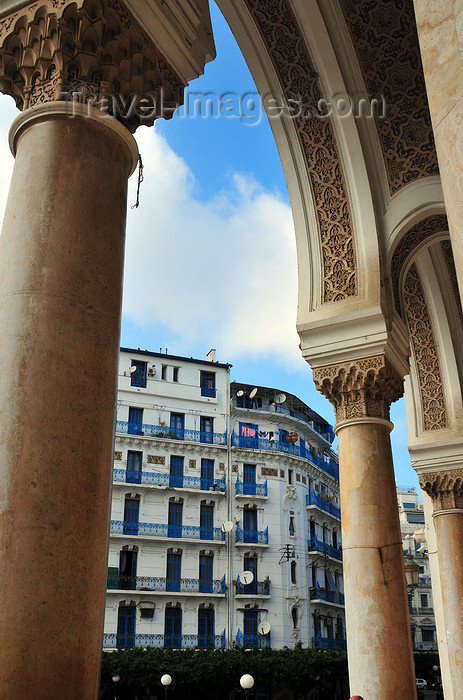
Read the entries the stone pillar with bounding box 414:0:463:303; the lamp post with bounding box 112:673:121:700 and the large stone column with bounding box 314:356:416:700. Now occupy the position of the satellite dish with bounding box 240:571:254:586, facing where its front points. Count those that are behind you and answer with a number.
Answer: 0

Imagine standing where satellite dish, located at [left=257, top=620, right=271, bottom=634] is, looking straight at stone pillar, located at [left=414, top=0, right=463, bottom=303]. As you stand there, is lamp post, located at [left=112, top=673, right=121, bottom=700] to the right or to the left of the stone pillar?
right

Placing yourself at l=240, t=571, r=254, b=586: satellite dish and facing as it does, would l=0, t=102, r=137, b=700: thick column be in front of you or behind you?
in front

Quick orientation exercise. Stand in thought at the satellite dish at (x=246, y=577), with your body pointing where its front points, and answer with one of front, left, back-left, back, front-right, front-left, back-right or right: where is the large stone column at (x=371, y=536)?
front-left

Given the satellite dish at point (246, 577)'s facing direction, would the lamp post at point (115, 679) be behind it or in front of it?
in front

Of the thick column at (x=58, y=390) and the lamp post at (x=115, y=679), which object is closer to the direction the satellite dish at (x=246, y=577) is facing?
the lamp post

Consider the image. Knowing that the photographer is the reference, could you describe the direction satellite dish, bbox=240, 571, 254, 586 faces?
facing the viewer and to the left of the viewer

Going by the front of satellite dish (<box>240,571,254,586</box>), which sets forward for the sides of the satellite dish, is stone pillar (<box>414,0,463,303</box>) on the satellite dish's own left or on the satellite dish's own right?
on the satellite dish's own left

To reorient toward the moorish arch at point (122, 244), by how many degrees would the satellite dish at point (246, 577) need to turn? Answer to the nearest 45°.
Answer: approximately 45° to its left

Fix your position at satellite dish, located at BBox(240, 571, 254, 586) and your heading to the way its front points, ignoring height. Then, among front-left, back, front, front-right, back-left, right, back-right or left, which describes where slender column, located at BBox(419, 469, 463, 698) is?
front-left
